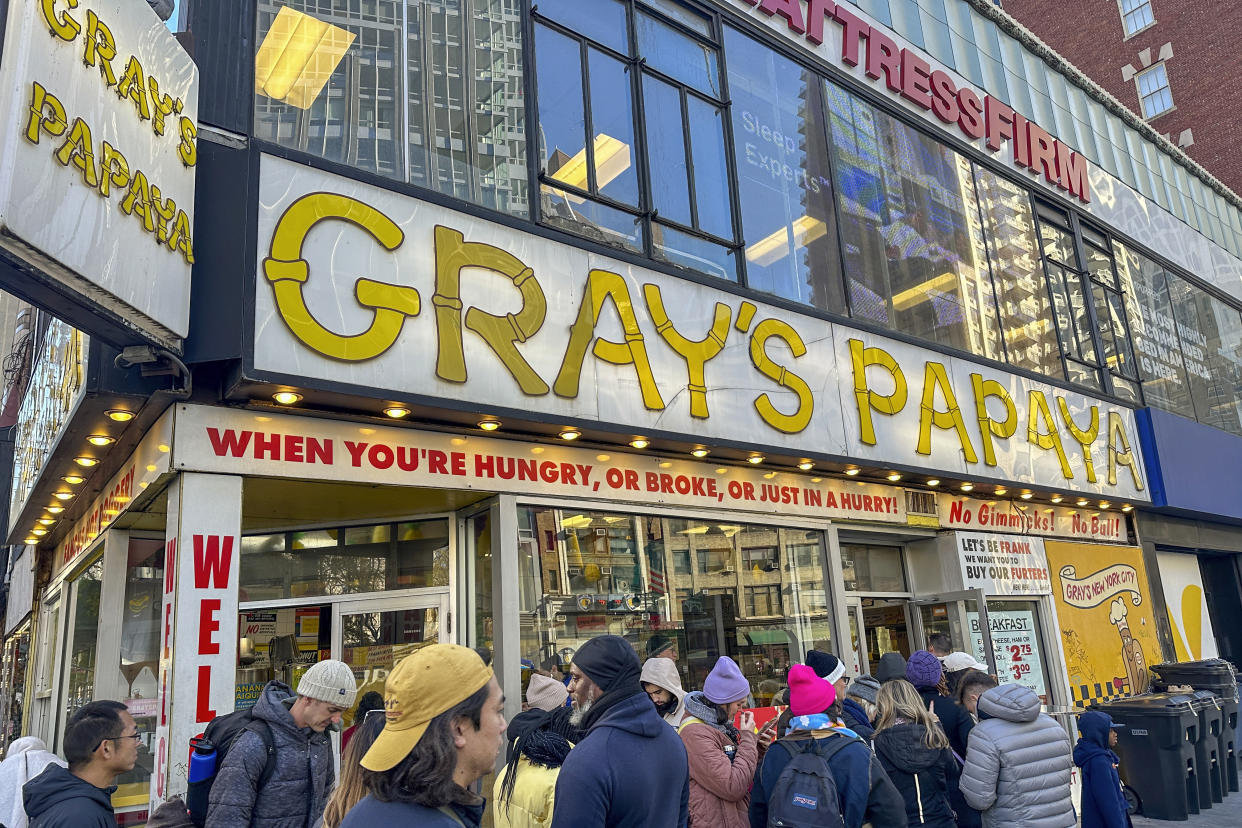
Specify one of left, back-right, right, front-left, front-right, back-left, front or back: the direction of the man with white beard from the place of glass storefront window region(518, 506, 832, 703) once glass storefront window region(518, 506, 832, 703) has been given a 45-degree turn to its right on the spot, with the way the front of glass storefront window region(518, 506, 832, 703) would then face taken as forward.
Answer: front

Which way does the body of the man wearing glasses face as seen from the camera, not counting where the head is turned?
to the viewer's right

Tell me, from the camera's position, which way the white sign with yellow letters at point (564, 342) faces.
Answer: facing the viewer and to the right of the viewer

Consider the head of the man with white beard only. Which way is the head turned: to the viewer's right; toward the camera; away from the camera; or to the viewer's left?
to the viewer's left

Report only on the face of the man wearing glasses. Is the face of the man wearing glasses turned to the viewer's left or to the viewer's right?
to the viewer's right

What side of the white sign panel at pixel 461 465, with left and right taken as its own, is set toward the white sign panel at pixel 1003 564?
left

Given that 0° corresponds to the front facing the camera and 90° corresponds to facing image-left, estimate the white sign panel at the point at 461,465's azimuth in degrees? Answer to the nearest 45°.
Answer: approximately 315°

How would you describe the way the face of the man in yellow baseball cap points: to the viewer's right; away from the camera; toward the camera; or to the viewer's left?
to the viewer's right
